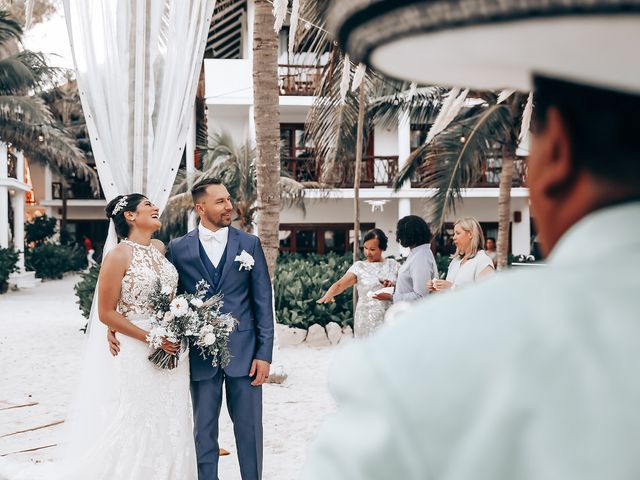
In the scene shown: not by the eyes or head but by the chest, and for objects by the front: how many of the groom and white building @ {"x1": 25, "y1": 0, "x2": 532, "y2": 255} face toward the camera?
2

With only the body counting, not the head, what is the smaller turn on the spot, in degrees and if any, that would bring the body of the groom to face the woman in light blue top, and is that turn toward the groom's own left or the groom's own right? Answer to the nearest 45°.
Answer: approximately 135° to the groom's own left

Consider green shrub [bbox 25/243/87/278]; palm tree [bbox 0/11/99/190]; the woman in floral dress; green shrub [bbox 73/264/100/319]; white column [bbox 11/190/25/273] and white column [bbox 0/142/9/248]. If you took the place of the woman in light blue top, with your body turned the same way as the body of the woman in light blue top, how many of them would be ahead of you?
6

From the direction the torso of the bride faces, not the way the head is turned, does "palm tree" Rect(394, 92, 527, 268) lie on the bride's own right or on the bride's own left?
on the bride's own left

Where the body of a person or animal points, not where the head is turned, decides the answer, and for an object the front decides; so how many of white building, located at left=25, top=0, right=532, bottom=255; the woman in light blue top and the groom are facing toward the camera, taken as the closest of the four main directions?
2

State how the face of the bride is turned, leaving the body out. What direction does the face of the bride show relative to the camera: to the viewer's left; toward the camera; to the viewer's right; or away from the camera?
to the viewer's right

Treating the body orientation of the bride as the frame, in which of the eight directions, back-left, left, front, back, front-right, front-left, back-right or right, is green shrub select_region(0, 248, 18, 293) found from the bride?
back-left

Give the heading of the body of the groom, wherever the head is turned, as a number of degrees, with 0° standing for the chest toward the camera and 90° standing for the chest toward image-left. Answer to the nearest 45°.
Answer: approximately 0°

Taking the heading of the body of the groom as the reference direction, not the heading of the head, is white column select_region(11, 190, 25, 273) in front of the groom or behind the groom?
behind

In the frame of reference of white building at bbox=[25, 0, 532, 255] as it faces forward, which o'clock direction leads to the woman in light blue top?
The woman in light blue top is roughly at 12 o'clock from the white building.

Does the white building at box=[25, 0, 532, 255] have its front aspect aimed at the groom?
yes
